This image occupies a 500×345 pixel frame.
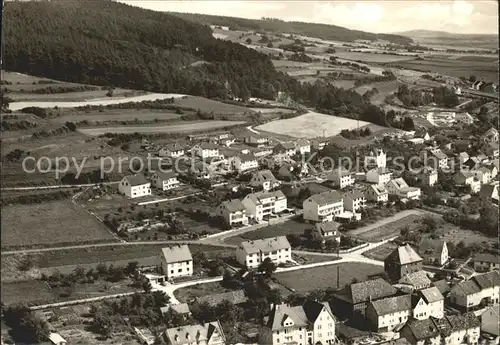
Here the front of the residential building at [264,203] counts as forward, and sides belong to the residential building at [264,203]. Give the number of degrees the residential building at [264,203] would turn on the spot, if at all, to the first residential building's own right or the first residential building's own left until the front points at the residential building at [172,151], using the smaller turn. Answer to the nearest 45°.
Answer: approximately 180°

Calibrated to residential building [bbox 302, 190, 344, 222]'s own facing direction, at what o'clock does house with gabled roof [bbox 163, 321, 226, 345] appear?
The house with gabled roof is roughly at 2 o'clock from the residential building.

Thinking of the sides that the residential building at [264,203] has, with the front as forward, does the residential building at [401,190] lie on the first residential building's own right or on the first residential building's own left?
on the first residential building's own left

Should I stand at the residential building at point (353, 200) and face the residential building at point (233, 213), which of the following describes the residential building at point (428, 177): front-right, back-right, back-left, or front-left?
back-right

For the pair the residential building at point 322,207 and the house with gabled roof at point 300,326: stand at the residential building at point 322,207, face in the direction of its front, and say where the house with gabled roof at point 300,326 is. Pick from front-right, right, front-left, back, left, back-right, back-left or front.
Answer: front-right

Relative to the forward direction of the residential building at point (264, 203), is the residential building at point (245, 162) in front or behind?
behind

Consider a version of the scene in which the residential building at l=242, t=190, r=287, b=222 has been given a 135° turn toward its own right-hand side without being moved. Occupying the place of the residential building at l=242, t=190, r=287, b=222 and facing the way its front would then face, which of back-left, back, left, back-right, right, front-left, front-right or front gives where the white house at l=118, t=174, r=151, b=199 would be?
front

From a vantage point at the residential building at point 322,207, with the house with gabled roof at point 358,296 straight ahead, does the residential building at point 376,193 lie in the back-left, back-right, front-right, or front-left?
back-left

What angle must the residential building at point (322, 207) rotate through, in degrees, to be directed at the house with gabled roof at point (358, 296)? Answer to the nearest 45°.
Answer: approximately 45° to its right

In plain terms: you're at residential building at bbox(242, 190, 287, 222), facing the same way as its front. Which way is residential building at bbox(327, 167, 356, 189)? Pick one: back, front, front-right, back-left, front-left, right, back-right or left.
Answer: left

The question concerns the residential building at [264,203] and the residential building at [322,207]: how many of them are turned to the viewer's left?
0

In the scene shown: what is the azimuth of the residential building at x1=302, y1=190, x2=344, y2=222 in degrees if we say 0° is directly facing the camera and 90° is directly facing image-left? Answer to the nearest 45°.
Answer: approximately 315°

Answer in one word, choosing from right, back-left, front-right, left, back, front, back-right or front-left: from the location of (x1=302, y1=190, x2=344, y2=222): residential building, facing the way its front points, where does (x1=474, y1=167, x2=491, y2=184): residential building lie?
left

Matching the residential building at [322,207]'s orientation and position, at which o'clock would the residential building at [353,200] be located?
the residential building at [353,200] is roughly at 9 o'clock from the residential building at [322,207].
